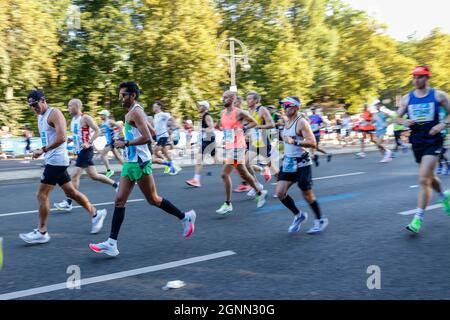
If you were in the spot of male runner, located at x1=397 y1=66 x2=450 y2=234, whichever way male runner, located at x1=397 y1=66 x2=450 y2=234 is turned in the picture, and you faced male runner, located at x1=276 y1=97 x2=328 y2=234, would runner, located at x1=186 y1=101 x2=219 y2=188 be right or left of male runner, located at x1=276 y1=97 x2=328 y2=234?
right

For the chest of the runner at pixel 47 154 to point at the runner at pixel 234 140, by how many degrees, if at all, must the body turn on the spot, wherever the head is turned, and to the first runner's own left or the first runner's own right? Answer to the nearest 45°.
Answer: approximately 135° to the first runner's own right

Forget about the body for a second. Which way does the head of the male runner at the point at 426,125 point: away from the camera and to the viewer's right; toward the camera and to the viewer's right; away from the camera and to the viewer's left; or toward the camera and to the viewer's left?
toward the camera and to the viewer's left

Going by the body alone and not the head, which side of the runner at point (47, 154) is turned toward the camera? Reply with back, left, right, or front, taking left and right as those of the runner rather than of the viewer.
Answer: left

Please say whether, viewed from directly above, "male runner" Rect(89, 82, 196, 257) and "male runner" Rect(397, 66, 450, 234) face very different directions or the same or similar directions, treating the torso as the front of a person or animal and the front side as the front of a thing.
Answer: same or similar directions

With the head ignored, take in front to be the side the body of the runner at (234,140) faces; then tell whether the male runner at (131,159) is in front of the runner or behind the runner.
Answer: in front

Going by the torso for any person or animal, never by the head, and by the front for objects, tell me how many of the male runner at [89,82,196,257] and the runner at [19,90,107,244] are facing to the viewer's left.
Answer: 2

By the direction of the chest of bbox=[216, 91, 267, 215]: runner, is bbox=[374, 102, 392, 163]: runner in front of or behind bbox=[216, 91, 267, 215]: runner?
behind

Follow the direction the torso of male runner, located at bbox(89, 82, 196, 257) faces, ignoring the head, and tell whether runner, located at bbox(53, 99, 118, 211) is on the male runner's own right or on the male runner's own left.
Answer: on the male runner's own right

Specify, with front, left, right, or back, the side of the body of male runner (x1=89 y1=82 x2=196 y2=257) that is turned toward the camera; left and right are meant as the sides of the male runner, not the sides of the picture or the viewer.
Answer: left

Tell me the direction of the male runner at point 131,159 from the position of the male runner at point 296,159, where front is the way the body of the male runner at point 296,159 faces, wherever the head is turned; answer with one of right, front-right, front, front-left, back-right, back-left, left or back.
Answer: front

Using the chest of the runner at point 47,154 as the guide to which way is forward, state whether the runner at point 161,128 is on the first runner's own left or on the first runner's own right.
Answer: on the first runner's own right

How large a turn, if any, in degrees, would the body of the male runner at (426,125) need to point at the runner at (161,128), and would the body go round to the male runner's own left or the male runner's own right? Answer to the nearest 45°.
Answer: approximately 90° to the male runner's own right

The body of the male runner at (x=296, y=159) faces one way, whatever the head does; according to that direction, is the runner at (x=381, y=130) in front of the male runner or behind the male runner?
behind

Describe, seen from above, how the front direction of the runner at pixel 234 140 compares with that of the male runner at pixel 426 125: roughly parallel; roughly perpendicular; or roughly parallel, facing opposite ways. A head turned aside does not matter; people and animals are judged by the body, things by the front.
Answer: roughly parallel

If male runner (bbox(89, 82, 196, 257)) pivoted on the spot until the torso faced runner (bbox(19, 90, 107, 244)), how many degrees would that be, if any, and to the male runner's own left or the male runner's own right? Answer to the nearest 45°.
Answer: approximately 45° to the male runner's own right

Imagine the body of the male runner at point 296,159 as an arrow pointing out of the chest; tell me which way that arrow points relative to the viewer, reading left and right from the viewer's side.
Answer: facing the viewer and to the left of the viewer
